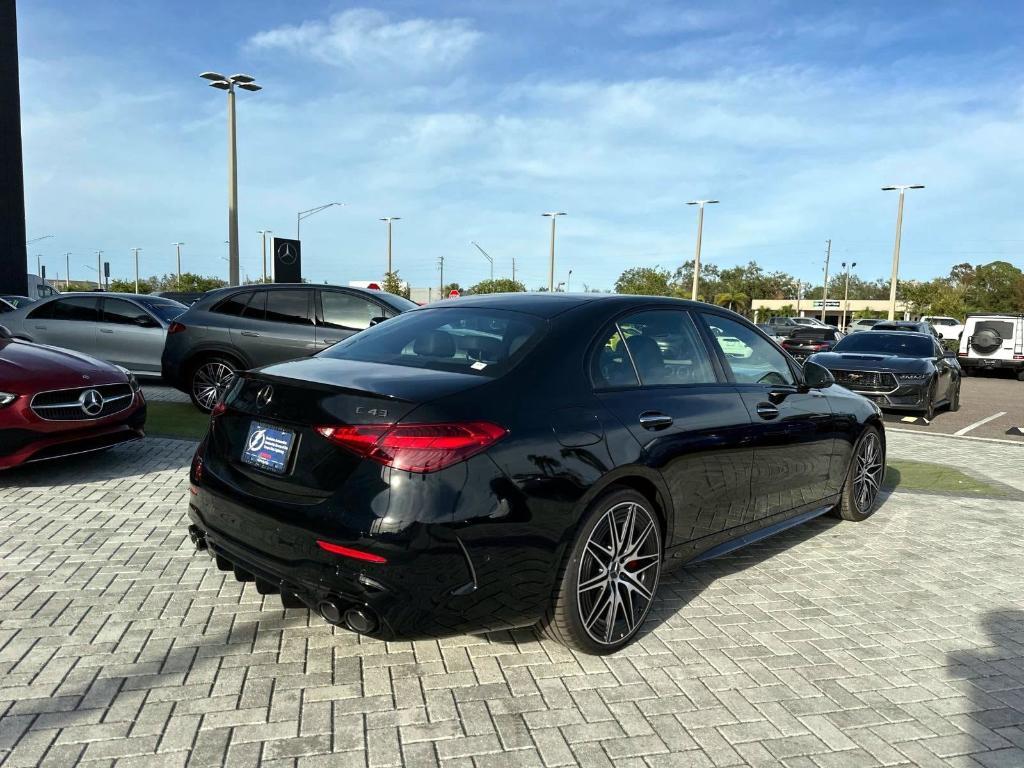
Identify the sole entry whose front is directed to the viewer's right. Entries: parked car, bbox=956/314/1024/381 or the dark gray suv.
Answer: the dark gray suv

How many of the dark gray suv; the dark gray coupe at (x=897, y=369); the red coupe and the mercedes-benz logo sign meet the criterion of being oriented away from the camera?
0

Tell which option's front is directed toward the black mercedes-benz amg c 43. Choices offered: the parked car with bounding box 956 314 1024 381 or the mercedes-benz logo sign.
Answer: the mercedes-benz logo sign

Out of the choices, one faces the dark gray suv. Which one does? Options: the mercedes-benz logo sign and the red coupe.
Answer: the mercedes-benz logo sign

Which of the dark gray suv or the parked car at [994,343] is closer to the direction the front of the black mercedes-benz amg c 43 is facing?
the parked car

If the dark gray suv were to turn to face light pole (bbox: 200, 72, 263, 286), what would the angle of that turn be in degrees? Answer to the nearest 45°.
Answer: approximately 90° to its left

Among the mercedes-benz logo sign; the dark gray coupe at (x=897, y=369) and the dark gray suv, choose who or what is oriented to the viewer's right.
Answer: the dark gray suv

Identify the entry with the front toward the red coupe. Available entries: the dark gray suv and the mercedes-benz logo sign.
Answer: the mercedes-benz logo sign

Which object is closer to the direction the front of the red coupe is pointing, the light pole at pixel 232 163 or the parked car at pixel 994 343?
the parked car

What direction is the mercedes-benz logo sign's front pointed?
toward the camera

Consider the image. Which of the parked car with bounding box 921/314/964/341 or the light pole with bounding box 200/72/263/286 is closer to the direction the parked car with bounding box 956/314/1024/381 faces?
the parked car

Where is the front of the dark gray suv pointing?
to the viewer's right

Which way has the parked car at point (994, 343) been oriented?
away from the camera

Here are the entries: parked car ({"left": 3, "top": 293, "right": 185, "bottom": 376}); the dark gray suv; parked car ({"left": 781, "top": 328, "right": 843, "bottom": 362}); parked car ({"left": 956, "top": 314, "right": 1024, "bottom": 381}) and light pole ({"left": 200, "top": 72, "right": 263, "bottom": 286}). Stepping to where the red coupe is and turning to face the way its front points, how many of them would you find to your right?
0

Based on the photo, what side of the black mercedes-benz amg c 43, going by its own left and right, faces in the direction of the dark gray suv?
left

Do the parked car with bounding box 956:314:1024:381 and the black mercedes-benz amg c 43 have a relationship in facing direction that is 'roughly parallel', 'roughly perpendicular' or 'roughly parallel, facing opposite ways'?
roughly parallel

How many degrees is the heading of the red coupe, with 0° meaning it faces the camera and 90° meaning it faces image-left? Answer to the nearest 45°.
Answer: approximately 315°

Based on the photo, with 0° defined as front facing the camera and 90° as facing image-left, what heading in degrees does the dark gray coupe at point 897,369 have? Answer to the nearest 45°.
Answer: approximately 45°

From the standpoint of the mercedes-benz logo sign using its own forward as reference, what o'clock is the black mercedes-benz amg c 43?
The black mercedes-benz amg c 43 is roughly at 12 o'clock from the mercedes-benz logo sign.

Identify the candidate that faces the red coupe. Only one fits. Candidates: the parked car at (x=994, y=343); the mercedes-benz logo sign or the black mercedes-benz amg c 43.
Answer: the mercedes-benz logo sign

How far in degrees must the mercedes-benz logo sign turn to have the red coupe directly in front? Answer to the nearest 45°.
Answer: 0° — it already faces it
